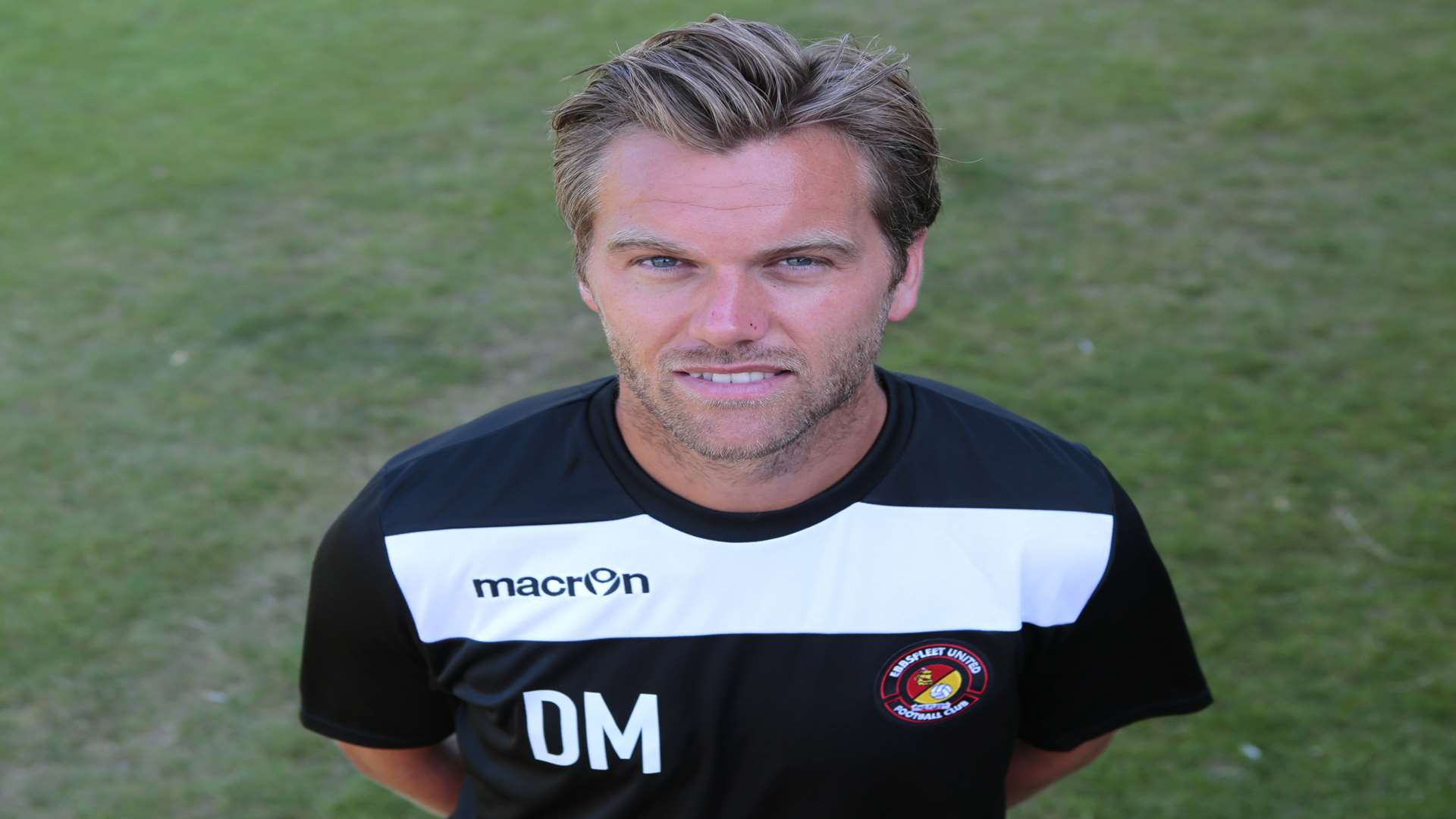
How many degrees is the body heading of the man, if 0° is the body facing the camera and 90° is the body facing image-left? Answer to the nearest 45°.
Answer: approximately 0°
